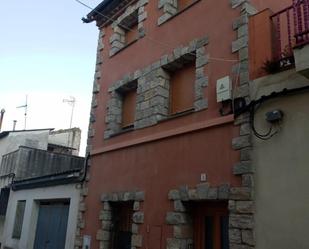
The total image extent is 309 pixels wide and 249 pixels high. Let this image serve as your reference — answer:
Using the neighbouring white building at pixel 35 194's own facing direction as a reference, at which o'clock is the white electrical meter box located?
The white electrical meter box is roughly at 10 o'clock from the neighbouring white building.

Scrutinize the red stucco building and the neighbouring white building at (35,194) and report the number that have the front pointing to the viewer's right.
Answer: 0

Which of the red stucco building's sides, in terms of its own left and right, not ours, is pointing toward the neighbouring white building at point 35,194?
right

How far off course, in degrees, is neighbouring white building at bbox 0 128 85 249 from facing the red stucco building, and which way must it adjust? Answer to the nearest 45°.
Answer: approximately 45° to its left

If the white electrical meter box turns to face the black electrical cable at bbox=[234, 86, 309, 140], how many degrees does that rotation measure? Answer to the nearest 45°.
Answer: approximately 90° to its left

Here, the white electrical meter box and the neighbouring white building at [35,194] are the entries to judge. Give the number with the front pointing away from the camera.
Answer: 0

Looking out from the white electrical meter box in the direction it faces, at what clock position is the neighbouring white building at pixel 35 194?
The neighbouring white building is roughly at 3 o'clock from the white electrical meter box.

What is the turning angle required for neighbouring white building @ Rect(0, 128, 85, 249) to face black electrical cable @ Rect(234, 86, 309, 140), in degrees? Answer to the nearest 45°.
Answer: approximately 45° to its left

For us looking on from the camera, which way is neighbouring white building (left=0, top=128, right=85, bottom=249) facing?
facing the viewer and to the left of the viewer
